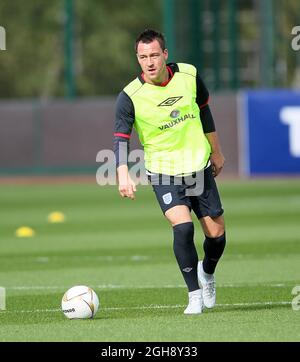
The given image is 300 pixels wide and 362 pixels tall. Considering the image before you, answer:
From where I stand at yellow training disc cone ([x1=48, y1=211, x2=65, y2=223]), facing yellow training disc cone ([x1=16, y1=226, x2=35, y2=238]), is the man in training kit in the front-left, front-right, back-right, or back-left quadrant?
front-left

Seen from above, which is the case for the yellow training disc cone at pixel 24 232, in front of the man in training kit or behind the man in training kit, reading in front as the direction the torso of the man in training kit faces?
behind

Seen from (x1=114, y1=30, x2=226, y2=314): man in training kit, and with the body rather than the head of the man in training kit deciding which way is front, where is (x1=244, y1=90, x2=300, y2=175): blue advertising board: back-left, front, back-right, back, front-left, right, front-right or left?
back

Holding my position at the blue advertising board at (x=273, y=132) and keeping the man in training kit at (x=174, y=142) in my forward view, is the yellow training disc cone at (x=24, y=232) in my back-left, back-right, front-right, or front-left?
front-right

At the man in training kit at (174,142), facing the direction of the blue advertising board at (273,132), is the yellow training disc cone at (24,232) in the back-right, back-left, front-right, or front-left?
front-left

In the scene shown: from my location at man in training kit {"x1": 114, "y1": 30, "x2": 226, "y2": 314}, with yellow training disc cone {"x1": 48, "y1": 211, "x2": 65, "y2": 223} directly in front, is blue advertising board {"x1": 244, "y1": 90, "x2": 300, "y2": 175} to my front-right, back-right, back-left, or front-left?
front-right

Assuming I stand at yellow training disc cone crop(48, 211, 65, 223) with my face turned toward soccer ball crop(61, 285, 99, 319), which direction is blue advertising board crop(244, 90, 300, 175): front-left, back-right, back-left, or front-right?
back-left

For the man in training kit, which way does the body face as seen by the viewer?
toward the camera

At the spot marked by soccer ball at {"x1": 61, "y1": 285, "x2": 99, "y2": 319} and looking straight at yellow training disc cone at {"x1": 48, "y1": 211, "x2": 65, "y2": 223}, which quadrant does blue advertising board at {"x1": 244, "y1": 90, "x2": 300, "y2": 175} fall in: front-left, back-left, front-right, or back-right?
front-right

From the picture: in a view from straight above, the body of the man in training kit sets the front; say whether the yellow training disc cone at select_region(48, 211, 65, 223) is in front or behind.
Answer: behind
